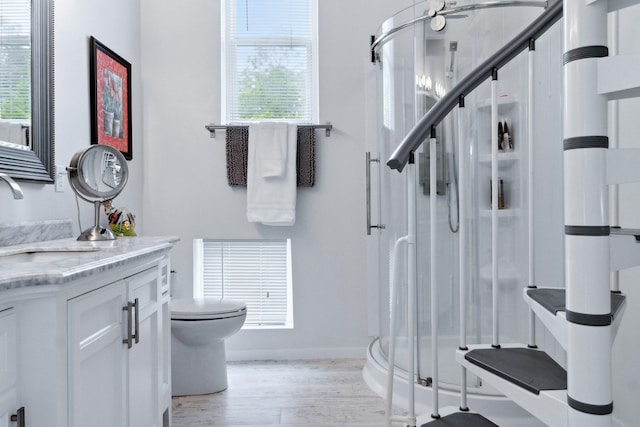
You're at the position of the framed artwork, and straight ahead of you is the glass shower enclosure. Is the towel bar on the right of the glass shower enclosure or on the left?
left

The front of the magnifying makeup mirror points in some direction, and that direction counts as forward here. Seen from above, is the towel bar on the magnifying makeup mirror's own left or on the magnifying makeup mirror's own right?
on the magnifying makeup mirror's own left

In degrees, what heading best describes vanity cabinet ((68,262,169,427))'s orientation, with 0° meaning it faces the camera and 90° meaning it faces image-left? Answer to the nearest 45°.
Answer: approximately 315°

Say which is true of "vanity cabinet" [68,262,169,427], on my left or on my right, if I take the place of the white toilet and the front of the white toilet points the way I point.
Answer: on my right

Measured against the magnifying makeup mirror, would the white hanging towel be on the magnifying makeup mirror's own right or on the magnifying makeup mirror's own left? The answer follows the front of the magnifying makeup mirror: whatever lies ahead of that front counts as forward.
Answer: on the magnifying makeup mirror's own left

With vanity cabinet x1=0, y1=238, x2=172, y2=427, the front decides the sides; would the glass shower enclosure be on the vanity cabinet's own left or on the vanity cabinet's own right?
on the vanity cabinet's own left

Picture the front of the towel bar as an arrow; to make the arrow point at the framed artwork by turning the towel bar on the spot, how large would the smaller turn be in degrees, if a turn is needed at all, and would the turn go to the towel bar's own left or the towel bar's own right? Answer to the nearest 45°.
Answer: approximately 45° to the towel bar's own right

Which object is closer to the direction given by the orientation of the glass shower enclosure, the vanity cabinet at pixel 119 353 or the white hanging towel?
the vanity cabinet

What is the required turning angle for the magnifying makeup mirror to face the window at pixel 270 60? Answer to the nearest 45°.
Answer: approximately 90° to its left

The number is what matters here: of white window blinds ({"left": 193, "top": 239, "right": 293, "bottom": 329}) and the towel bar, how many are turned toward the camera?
2

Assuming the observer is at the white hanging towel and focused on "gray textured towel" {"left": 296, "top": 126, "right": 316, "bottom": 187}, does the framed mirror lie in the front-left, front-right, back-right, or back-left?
back-right
